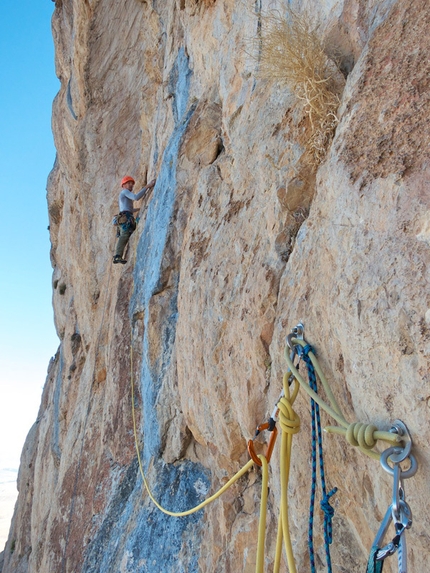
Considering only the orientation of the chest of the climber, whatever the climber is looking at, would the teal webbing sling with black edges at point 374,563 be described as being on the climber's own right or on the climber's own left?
on the climber's own right

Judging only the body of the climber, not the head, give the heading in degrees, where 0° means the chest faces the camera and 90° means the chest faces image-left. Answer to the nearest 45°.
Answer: approximately 270°

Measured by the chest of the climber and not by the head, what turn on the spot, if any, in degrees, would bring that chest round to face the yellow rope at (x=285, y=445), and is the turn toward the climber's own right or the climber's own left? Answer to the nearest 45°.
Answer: approximately 90° to the climber's own right

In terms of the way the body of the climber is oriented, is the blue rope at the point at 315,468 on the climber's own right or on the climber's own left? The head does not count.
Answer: on the climber's own right

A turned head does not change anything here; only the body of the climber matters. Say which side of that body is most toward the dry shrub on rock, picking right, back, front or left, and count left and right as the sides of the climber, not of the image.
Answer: right
